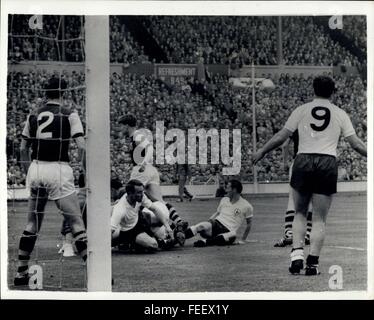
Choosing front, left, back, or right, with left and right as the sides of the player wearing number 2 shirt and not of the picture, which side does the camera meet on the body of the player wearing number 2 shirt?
back

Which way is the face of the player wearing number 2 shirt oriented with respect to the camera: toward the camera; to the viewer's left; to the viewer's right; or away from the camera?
away from the camera

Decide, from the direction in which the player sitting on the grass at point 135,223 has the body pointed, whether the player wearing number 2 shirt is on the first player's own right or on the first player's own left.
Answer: on the first player's own right

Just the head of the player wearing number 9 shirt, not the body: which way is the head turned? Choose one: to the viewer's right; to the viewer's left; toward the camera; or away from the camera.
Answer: away from the camera

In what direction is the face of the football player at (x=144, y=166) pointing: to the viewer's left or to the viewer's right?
to the viewer's left

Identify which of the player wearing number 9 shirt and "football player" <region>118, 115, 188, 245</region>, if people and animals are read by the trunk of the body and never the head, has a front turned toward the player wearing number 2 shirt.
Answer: the football player

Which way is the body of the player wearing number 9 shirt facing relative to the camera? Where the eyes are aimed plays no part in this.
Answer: away from the camera

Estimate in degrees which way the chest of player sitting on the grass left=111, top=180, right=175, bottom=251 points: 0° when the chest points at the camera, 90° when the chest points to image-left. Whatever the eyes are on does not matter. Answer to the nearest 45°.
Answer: approximately 315°

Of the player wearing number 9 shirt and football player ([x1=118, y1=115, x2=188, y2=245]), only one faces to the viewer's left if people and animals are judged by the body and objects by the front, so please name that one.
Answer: the football player

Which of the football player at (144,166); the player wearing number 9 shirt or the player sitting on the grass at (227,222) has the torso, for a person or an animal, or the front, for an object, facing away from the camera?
the player wearing number 9 shirt

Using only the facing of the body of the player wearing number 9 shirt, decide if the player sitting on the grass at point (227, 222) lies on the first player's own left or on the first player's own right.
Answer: on the first player's own left

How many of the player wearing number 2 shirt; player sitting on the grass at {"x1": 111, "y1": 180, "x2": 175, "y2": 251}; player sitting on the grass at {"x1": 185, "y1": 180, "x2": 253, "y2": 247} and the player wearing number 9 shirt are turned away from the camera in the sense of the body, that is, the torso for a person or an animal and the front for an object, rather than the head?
2
